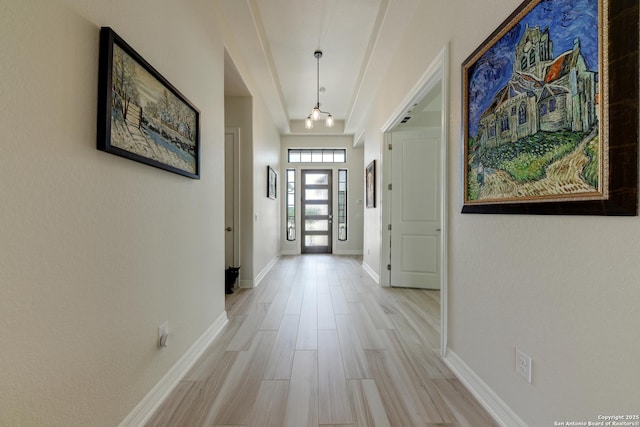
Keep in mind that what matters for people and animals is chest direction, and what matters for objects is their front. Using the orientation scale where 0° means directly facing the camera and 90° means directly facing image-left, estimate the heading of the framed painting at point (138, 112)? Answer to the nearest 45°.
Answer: approximately 315°

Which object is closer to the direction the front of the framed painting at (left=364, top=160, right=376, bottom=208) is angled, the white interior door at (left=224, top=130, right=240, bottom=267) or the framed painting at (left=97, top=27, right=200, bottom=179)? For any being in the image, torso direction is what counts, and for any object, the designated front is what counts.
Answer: the white interior door

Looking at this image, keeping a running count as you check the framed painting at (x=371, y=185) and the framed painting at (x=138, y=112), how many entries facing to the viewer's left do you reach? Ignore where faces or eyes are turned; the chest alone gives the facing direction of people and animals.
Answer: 1

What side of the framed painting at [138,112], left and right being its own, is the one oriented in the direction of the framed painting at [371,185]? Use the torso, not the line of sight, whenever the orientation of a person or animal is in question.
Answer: left

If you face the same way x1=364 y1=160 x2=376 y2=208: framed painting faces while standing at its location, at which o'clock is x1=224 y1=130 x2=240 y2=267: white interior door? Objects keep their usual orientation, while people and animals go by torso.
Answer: The white interior door is roughly at 11 o'clock from the framed painting.

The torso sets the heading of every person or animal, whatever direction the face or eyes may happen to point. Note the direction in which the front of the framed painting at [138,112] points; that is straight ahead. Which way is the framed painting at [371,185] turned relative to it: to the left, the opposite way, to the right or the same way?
the opposite way

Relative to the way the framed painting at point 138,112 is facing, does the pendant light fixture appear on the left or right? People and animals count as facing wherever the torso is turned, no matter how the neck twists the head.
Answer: on its left

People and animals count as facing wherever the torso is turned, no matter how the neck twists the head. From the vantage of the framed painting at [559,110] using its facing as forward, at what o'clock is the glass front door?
The glass front door is roughly at 3 o'clock from the framed painting.

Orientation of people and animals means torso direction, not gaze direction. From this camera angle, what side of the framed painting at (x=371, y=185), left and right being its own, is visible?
left

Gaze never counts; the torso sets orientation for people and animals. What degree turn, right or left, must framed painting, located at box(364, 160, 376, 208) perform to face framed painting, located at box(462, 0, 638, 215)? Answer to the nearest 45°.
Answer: approximately 90° to its left
